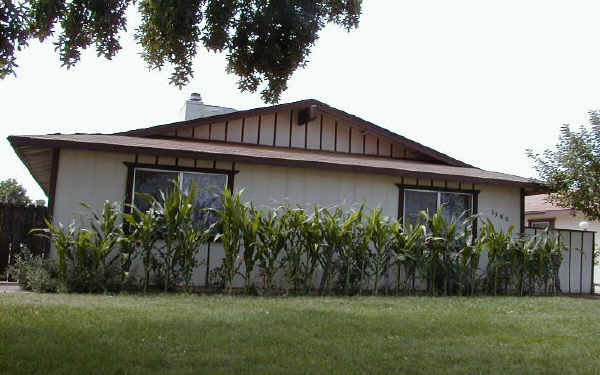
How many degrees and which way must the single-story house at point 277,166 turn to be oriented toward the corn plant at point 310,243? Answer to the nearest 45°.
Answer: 0° — it already faces it

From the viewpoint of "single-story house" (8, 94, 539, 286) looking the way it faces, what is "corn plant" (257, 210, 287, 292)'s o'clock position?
The corn plant is roughly at 12 o'clock from the single-story house.

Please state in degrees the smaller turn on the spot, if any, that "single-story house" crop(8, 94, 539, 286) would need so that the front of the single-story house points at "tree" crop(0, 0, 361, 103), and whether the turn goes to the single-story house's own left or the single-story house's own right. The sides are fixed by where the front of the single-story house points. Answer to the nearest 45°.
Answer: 0° — it already faces it

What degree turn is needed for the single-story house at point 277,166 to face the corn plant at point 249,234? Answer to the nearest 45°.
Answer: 0° — it already faces it

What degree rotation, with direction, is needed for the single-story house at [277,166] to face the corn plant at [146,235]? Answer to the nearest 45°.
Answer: approximately 45° to its right

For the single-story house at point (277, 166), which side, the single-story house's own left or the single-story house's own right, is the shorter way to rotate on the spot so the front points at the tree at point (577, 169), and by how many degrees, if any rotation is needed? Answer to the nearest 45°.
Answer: approximately 90° to the single-story house's own left

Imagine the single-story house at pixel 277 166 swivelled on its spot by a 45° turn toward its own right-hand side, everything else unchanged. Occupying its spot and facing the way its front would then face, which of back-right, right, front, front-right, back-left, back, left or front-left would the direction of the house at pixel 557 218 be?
back

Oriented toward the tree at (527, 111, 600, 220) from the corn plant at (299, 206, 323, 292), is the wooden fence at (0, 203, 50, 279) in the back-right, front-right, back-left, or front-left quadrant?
back-left

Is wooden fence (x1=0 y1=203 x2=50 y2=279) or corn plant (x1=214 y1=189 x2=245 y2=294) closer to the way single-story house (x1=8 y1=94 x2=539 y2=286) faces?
the corn plant

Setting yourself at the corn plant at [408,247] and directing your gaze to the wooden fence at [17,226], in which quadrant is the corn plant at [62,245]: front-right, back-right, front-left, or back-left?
front-left

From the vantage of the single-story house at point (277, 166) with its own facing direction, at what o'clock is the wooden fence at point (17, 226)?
The wooden fence is roughly at 3 o'clock from the single-story house.

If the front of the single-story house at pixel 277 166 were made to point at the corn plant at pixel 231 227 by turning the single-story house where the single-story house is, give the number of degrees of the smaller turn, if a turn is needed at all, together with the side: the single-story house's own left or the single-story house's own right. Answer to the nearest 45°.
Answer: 0° — it already faces it

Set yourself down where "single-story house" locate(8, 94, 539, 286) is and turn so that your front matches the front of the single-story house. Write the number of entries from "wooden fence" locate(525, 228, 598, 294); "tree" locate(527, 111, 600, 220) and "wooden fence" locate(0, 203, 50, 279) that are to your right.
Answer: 1

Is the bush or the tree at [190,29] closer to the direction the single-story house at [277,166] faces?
the tree

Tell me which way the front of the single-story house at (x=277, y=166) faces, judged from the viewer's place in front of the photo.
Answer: facing the viewer

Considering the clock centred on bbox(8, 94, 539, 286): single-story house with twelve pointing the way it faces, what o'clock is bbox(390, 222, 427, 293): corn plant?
The corn plant is roughly at 10 o'clock from the single-story house.
